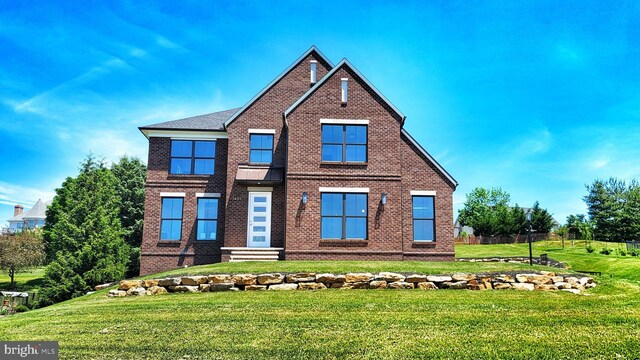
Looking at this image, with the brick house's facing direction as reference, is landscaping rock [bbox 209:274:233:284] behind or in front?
in front

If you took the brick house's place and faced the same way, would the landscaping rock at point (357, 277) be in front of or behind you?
in front

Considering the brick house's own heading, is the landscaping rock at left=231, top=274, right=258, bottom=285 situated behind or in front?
in front

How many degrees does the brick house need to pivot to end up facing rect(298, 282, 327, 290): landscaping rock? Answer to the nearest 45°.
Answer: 0° — it already faces it

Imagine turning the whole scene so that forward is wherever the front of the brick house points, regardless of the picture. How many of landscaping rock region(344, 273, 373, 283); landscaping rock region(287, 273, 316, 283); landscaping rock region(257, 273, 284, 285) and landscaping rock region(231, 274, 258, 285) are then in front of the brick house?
4

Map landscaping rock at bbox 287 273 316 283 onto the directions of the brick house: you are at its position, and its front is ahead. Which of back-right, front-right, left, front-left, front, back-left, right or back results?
front

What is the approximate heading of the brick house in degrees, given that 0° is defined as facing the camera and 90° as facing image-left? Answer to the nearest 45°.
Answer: approximately 0°

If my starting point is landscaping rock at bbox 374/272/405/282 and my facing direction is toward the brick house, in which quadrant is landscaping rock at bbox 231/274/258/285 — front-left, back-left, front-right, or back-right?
front-left

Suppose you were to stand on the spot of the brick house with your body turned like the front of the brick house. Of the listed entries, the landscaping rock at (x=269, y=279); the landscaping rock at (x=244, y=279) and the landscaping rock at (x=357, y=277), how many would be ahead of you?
3
